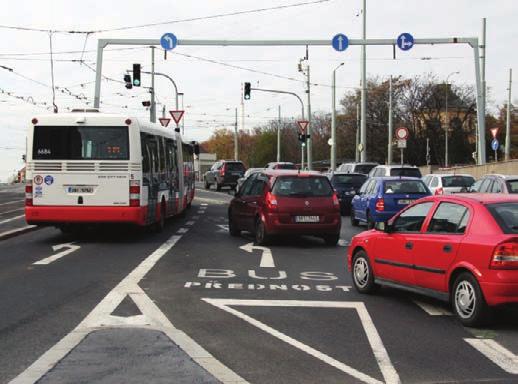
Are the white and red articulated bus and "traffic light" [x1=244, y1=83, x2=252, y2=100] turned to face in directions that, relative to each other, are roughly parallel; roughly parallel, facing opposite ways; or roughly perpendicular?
roughly parallel, facing opposite ways

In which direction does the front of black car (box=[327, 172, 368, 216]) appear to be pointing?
away from the camera

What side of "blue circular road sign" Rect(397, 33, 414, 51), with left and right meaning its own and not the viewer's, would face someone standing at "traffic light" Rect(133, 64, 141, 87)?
right

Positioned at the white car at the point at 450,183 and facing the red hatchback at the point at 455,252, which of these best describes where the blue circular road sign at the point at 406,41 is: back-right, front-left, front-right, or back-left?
back-right

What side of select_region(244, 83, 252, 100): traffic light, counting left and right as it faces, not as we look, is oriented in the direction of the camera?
front

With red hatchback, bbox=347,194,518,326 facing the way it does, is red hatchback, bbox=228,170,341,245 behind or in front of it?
in front

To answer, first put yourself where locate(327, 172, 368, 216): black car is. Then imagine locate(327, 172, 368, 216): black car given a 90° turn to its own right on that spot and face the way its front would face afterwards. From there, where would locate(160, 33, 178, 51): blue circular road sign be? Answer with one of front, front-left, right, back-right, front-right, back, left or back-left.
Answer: back

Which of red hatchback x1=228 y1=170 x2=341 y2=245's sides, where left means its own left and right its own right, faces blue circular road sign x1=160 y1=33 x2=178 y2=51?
front

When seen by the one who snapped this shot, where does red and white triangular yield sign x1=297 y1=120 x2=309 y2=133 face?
facing the viewer

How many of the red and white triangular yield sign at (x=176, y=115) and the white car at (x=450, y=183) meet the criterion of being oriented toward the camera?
1

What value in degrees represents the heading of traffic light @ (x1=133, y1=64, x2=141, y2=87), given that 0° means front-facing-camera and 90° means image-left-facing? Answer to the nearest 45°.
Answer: approximately 0°

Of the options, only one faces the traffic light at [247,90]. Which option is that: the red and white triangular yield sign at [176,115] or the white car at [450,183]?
the white car

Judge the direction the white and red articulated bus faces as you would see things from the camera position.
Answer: facing away from the viewer

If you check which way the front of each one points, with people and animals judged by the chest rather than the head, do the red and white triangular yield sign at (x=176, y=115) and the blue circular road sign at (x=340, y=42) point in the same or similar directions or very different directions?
same or similar directions

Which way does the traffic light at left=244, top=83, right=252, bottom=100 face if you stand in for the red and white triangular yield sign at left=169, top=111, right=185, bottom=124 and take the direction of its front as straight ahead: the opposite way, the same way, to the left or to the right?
the same way

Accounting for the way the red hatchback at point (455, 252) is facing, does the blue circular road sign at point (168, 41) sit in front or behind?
in front

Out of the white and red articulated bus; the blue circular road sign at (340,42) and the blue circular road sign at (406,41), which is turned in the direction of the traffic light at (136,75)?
the white and red articulated bus

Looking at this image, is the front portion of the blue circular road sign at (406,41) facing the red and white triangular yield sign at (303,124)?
no

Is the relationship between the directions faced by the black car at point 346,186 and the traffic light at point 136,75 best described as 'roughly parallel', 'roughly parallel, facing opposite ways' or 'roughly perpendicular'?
roughly parallel, facing opposite ways

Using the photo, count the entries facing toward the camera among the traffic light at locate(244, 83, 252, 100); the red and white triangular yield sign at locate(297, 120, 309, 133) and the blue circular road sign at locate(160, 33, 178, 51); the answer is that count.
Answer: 3

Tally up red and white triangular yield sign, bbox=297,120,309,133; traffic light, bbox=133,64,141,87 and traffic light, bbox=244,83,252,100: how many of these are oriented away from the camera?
0

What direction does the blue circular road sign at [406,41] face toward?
toward the camera

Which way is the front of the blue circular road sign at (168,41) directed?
toward the camera
